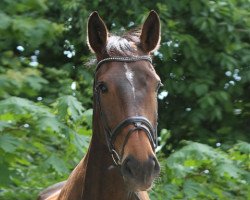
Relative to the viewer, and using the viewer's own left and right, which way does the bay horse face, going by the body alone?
facing the viewer and to the right of the viewer
